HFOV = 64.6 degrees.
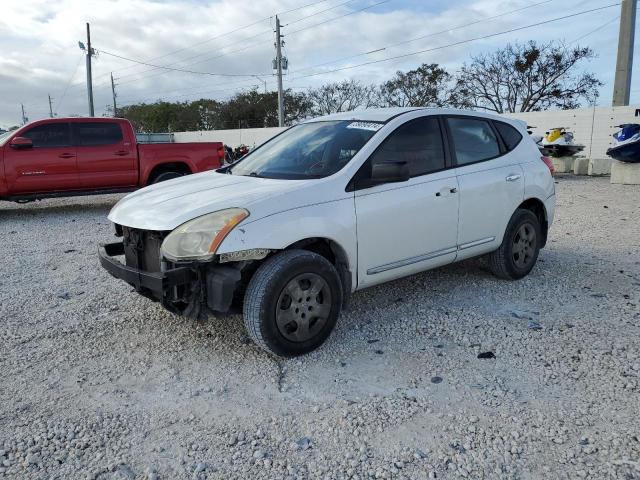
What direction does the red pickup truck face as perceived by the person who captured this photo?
facing to the left of the viewer

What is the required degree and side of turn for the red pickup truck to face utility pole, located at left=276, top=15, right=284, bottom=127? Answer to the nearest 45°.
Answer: approximately 135° to its right

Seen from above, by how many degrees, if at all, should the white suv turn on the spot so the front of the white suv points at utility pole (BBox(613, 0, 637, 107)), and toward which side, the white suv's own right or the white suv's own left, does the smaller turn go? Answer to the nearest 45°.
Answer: approximately 180°

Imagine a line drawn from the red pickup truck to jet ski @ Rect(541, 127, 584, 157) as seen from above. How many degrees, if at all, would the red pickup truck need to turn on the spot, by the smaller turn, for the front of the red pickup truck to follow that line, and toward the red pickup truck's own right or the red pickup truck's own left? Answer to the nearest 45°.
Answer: approximately 180°

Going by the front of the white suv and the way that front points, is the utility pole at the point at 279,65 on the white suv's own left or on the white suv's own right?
on the white suv's own right

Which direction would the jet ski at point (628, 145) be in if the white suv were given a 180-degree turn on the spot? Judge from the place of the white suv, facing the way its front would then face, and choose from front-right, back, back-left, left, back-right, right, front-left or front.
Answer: front

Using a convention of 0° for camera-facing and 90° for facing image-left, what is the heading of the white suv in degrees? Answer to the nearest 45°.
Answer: approximately 45°

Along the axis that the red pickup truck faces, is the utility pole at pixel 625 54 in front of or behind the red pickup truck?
behind

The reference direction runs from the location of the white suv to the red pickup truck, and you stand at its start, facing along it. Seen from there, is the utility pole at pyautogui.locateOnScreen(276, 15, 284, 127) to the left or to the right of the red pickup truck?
right

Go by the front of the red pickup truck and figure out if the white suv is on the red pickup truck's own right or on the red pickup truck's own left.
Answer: on the red pickup truck's own left

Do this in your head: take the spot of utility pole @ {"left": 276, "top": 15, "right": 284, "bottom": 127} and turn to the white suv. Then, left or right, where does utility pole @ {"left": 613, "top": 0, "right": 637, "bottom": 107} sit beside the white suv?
left

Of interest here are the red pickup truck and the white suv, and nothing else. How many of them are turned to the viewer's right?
0

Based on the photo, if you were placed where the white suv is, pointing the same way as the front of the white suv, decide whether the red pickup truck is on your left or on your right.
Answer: on your right
